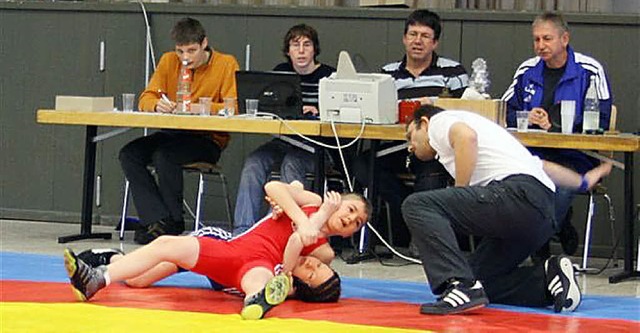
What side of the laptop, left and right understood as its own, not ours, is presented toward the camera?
back

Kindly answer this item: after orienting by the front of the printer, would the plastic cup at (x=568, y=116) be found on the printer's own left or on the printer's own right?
on the printer's own right

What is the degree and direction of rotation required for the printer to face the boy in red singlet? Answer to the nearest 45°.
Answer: approximately 180°

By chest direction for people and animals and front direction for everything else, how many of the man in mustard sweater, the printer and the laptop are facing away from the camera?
2

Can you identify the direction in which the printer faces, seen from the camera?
facing away from the viewer

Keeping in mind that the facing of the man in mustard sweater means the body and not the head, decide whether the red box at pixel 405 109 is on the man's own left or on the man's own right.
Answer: on the man's own left

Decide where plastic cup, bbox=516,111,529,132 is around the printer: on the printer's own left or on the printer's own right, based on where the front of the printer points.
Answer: on the printer's own right

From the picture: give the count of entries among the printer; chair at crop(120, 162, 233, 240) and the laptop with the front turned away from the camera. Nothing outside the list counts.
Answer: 2
